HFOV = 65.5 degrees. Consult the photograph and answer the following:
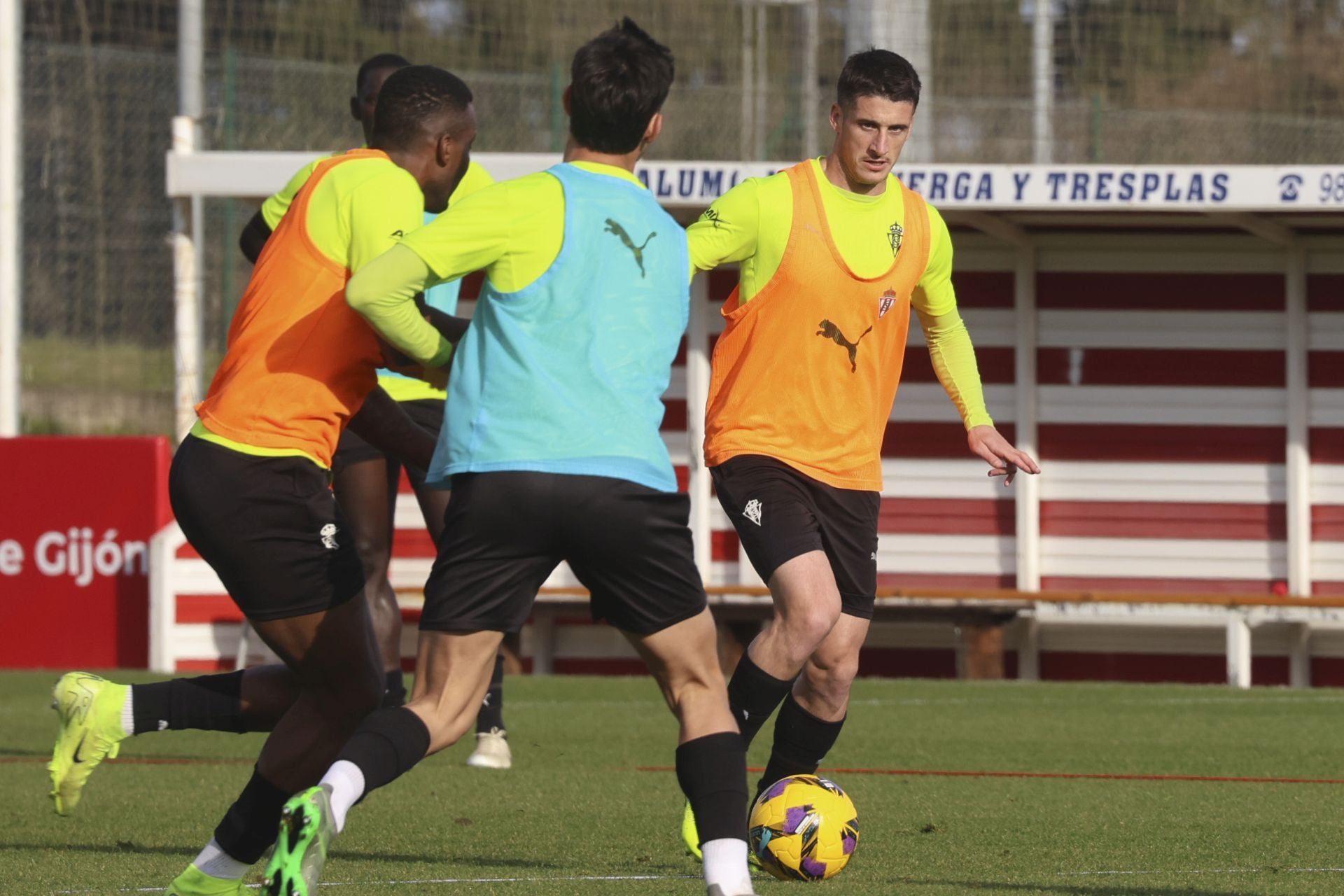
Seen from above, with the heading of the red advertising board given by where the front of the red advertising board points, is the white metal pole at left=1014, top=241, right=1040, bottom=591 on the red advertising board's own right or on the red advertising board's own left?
on the red advertising board's own left

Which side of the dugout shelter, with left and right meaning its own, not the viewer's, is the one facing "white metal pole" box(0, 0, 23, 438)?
right

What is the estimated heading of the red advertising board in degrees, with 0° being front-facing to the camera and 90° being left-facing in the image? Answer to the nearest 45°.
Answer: approximately 0°

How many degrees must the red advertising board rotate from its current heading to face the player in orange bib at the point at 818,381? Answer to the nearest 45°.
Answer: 0° — it already faces them

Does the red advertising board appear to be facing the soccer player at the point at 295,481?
yes

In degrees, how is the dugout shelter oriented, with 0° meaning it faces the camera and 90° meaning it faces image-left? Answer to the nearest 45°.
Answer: approximately 0°

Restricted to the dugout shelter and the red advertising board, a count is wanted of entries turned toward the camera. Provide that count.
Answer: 2
